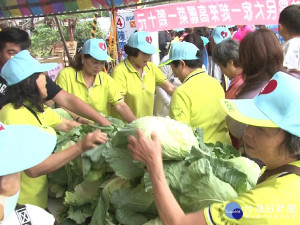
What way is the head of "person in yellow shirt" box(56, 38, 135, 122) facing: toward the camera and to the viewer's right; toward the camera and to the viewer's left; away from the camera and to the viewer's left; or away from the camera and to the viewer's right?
toward the camera and to the viewer's right

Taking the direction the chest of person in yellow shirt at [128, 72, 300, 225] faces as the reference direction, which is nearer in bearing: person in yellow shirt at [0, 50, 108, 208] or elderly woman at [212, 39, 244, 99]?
the person in yellow shirt

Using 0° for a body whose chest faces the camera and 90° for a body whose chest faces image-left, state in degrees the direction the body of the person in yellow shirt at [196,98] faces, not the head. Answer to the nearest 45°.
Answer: approximately 135°

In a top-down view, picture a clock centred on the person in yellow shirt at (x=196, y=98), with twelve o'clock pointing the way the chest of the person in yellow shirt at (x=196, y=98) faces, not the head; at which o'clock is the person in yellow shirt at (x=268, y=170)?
the person in yellow shirt at (x=268, y=170) is roughly at 7 o'clock from the person in yellow shirt at (x=196, y=98).

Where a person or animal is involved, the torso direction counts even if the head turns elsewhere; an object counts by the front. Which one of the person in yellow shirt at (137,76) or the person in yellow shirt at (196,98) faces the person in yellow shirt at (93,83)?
the person in yellow shirt at (196,98)

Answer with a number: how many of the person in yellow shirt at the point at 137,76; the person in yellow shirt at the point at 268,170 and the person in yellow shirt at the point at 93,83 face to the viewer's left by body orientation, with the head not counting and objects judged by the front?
1

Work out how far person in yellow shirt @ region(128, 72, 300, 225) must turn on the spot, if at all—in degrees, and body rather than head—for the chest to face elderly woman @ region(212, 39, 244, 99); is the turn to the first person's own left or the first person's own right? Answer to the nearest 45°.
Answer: approximately 90° to the first person's own right

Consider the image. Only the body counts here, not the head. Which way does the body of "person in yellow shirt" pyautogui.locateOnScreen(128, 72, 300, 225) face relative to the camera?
to the viewer's left

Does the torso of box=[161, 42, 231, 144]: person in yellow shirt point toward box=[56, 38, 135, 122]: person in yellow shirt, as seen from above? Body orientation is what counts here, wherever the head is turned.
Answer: yes

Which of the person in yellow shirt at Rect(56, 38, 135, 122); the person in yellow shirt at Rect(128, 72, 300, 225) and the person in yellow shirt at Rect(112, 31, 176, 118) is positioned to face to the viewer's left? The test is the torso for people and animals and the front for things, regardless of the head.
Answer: the person in yellow shirt at Rect(128, 72, 300, 225)

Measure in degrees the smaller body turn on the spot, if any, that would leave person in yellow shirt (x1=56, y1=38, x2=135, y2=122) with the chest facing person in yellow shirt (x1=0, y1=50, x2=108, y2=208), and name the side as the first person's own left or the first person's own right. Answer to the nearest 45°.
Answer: approximately 45° to the first person's own right

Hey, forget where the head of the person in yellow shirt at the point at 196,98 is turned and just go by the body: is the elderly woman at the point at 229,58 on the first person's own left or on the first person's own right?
on the first person's own right

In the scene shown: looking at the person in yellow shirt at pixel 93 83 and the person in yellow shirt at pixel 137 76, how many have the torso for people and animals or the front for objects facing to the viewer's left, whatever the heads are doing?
0

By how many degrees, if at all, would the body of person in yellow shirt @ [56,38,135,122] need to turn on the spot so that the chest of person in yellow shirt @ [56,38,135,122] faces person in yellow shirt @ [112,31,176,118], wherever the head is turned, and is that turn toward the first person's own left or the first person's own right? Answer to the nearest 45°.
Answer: approximately 90° to the first person's own left

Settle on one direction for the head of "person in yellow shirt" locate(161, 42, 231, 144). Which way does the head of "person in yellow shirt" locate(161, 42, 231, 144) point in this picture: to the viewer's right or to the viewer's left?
to the viewer's left
